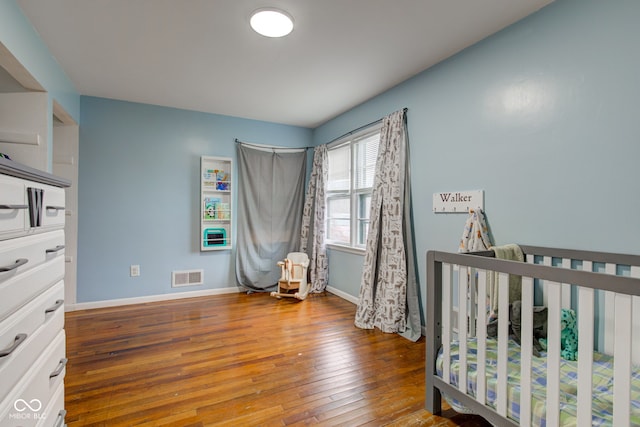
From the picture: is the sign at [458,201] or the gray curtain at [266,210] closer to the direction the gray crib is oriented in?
the gray curtain

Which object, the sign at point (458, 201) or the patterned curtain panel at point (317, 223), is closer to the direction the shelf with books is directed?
the sign

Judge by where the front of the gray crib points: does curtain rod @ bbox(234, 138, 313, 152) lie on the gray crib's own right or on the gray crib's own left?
on the gray crib's own right

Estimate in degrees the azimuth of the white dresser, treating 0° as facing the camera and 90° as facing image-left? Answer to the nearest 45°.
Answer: approximately 315°

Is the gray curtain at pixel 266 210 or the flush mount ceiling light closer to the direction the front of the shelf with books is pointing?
the flush mount ceiling light

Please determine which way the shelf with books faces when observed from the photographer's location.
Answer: facing the viewer

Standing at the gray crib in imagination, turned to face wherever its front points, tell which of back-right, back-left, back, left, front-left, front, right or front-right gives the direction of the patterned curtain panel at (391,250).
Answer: right

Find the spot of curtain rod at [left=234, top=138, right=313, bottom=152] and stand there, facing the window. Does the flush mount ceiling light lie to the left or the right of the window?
right

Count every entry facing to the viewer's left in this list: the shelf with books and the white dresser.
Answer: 0

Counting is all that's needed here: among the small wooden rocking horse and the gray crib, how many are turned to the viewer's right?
0

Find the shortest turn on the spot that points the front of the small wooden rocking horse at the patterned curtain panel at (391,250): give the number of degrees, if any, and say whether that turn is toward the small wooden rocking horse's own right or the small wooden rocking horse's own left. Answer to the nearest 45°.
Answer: approximately 90° to the small wooden rocking horse's own left

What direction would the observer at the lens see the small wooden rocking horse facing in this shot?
facing the viewer and to the left of the viewer

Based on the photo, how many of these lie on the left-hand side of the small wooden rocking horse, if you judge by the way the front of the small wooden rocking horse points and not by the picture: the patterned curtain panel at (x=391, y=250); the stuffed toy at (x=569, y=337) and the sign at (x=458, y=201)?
3

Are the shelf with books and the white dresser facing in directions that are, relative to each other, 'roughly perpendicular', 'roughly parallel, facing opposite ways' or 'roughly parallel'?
roughly perpendicular

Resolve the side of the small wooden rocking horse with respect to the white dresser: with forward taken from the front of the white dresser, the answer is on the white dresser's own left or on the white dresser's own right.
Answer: on the white dresser's own left
